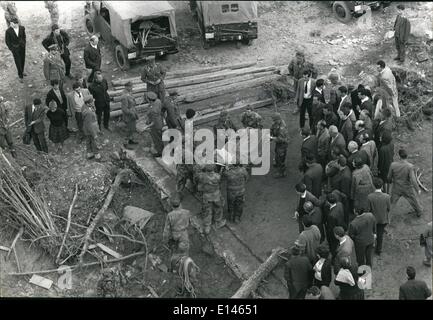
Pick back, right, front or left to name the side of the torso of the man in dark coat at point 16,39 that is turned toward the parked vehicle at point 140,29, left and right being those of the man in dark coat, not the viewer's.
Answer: left

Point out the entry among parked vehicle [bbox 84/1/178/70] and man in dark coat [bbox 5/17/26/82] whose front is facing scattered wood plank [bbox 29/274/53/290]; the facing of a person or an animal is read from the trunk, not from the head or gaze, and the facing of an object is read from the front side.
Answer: the man in dark coat

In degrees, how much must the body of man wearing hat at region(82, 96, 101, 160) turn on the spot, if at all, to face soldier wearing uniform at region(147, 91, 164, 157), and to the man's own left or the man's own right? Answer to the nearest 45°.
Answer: approximately 45° to the man's own left

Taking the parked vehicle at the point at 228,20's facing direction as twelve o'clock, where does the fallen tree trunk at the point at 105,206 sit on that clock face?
The fallen tree trunk is roughly at 7 o'clock from the parked vehicle.

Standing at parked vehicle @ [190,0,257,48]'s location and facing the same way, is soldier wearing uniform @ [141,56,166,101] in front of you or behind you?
behind

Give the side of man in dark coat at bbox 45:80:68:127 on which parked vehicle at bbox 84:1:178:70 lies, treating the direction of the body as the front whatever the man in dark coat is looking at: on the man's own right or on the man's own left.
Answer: on the man's own left

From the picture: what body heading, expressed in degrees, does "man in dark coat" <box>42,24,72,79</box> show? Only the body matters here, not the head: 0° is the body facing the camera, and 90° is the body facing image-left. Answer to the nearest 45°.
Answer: approximately 0°

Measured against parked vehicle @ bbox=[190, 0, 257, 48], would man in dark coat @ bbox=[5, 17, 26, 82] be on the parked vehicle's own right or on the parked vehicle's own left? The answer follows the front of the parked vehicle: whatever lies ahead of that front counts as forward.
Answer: on the parked vehicle's own left

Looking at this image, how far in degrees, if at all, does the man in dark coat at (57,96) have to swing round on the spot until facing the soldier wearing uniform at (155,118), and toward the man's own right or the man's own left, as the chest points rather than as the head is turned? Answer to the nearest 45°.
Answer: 0° — they already face them

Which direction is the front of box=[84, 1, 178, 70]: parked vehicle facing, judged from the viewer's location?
facing away from the viewer and to the left of the viewer

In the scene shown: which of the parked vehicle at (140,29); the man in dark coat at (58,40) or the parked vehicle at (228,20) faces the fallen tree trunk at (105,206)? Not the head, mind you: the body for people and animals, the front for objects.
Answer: the man in dark coat

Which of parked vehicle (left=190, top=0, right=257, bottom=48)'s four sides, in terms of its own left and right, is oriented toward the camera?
back
